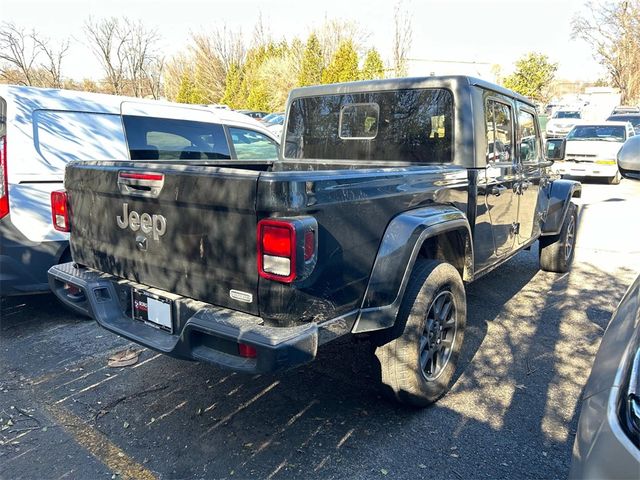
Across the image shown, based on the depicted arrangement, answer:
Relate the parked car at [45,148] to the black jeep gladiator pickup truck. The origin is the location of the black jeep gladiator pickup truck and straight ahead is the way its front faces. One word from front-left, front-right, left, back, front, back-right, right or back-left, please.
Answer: left

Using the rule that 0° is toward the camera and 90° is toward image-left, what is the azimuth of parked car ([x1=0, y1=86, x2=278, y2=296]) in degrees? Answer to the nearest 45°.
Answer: approximately 225°

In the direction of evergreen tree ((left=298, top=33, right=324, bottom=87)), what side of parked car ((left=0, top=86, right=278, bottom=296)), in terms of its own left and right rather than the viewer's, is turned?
front

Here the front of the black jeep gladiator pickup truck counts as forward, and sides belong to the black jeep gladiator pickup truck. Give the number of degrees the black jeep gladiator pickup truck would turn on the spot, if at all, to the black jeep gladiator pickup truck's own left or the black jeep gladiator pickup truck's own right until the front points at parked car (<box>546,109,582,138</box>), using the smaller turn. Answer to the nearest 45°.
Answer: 0° — it already faces it

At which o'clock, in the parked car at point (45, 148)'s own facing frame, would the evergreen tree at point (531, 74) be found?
The evergreen tree is roughly at 12 o'clock from the parked car.

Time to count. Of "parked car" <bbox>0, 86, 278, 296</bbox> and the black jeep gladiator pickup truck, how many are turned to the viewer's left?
0

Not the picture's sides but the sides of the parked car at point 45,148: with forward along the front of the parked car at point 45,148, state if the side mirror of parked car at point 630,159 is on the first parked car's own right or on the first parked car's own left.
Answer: on the first parked car's own right

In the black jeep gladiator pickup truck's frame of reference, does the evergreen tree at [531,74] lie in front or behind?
in front

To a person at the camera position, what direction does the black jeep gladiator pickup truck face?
facing away from the viewer and to the right of the viewer
